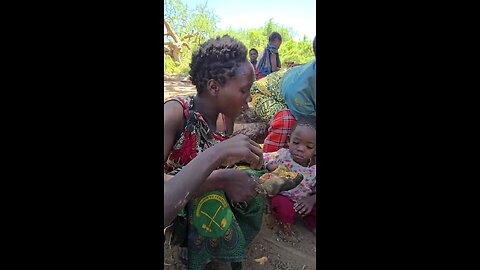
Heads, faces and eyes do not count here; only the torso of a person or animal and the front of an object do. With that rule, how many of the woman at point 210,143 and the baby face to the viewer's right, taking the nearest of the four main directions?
1

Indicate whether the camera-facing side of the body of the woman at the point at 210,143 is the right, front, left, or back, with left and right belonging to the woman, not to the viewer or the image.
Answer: right

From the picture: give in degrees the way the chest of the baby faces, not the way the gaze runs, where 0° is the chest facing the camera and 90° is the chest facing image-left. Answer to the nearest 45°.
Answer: approximately 45°
